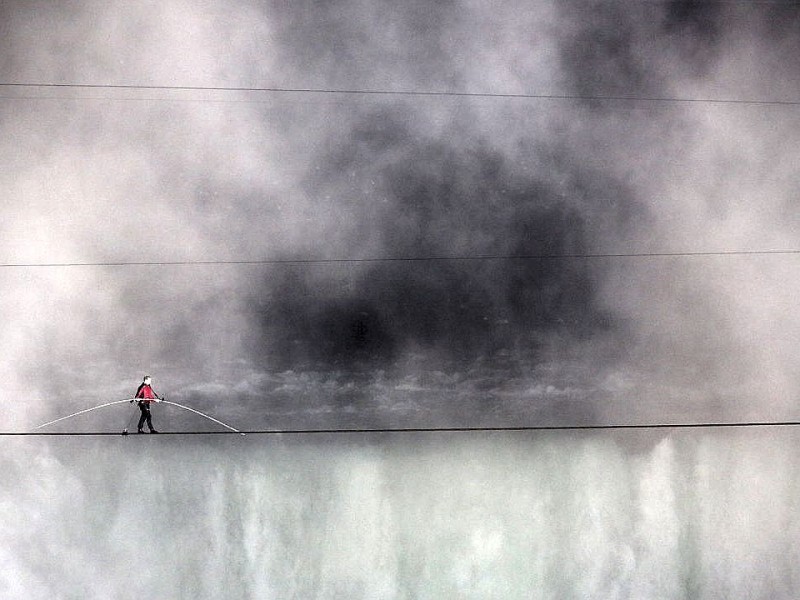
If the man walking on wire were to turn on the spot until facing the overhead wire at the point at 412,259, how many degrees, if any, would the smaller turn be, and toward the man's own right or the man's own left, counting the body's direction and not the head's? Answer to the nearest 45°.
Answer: approximately 45° to the man's own left

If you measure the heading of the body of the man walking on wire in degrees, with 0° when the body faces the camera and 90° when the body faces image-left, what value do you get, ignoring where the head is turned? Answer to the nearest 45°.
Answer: approximately 315°
